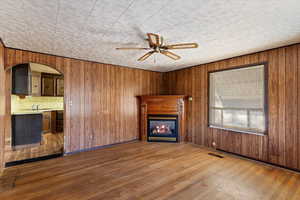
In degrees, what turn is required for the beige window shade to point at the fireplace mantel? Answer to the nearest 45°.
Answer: approximately 45° to its right

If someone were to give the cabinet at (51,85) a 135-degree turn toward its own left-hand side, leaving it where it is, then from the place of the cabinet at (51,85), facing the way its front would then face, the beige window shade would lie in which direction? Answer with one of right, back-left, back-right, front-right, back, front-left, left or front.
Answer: right

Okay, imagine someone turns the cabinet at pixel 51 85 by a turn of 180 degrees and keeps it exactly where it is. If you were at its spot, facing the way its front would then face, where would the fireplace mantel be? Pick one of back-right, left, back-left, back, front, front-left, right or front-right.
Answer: back-right

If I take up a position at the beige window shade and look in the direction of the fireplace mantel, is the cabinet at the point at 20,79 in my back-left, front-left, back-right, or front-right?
front-left

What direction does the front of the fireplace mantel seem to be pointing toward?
toward the camera

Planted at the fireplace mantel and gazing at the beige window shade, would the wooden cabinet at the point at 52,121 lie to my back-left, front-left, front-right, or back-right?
back-right

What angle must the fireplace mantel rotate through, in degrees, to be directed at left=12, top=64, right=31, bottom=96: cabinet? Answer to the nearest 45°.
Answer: approximately 90° to its right

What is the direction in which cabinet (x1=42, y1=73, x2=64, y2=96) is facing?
toward the camera

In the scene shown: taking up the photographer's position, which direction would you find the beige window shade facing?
facing the viewer and to the left of the viewer

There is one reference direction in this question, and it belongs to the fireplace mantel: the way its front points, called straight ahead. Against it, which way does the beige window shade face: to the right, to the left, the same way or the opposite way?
to the right

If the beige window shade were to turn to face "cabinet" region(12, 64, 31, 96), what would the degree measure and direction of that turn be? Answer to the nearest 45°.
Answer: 0° — it already faces it
